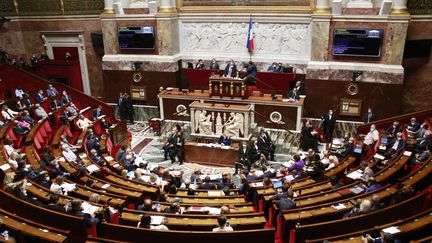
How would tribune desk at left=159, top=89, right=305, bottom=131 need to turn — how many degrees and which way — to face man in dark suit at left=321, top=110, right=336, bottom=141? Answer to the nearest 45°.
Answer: approximately 90° to its left

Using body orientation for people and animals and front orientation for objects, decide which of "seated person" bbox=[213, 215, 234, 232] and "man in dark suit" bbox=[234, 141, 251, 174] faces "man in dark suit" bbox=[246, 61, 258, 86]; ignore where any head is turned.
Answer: the seated person

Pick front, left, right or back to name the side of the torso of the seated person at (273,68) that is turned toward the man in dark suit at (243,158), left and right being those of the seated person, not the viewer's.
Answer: front

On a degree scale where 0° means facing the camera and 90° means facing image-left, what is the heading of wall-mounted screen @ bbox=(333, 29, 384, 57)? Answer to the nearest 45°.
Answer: approximately 0°

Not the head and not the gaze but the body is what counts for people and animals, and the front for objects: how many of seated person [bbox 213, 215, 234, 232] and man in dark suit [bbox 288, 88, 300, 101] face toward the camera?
1

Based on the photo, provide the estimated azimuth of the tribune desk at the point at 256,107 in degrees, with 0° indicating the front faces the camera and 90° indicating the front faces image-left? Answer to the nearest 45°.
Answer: approximately 0°

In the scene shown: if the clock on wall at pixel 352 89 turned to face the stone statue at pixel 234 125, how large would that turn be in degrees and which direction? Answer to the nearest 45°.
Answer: approximately 45° to its right

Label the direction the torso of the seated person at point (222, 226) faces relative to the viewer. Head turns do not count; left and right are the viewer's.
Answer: facing away from the viewer

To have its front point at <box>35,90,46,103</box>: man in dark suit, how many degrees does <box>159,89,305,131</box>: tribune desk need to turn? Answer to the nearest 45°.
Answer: approximately 90° to its right

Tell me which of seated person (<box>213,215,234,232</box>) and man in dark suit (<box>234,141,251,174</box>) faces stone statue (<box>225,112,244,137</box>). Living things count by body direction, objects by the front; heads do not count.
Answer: the seated person

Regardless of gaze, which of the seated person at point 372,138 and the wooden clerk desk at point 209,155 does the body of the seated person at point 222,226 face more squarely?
the wooden clerk desk
